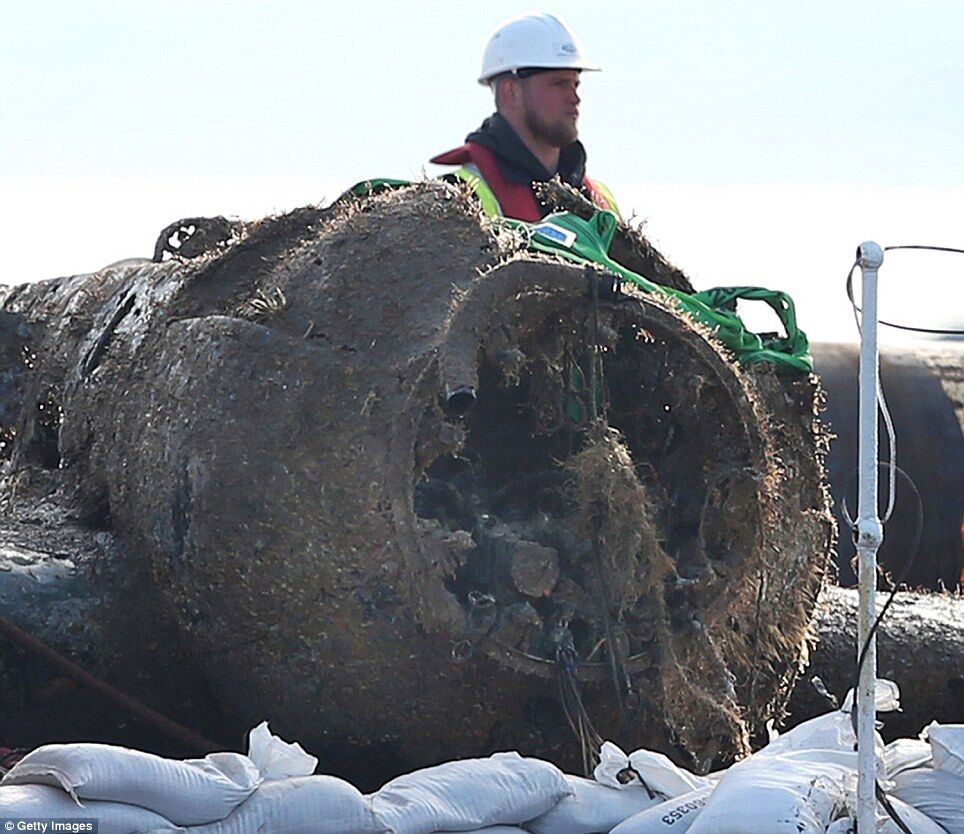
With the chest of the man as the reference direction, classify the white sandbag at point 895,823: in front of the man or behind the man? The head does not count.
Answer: in front

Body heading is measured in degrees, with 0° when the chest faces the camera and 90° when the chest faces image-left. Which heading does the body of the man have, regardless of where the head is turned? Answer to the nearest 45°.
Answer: approximately 315°

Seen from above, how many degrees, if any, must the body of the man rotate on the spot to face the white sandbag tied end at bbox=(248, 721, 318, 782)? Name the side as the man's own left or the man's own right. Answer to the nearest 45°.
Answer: approximately 45° to the man's own right

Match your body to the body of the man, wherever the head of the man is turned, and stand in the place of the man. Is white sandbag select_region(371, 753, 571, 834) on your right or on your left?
on your right

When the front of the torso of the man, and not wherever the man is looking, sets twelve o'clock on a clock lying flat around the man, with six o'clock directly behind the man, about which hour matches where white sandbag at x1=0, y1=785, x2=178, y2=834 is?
The white sandbag is roughly at 2 o'clock from the man.

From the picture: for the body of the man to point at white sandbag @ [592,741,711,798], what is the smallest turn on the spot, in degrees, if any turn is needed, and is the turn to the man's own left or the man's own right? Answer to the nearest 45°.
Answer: approximately 45° to the man's own right

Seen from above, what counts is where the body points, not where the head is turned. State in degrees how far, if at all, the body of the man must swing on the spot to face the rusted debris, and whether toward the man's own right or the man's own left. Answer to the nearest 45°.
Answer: approximately 45° to the man's own right

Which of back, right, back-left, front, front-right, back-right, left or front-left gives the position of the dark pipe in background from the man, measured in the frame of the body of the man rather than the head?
left

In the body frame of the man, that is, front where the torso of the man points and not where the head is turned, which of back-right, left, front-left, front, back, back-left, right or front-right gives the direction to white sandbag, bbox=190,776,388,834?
front-right
